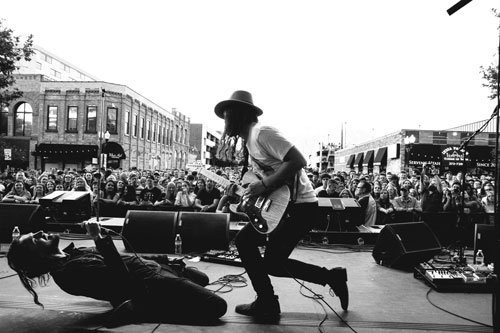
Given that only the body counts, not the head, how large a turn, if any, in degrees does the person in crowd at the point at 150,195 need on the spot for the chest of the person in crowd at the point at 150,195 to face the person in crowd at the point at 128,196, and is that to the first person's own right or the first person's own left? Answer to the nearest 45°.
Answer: approximately 90° to the first person's own right

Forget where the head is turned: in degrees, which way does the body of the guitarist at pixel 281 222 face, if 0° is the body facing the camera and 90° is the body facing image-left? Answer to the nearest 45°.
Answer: approximately 90°

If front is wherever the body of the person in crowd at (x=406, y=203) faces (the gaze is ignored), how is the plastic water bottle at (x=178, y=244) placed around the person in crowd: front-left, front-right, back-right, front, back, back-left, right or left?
front-right

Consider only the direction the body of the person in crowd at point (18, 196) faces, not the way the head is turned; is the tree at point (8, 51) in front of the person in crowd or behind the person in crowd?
behind

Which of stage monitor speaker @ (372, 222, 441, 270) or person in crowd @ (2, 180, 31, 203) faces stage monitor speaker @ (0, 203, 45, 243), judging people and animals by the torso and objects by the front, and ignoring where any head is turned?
the person in crowd

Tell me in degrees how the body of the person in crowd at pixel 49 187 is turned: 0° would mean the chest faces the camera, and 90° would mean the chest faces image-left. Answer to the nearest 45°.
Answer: approximately 0°

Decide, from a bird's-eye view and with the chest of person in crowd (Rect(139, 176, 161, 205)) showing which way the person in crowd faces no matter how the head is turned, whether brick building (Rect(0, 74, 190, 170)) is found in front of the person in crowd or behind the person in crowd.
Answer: behind

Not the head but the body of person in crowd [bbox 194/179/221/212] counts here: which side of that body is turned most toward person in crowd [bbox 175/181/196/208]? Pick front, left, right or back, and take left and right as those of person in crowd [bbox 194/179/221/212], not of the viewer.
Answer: right

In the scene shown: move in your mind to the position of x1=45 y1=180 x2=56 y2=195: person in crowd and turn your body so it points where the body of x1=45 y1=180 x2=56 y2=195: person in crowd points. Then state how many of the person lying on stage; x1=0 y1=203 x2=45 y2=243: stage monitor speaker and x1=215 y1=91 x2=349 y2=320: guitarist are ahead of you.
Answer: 3
